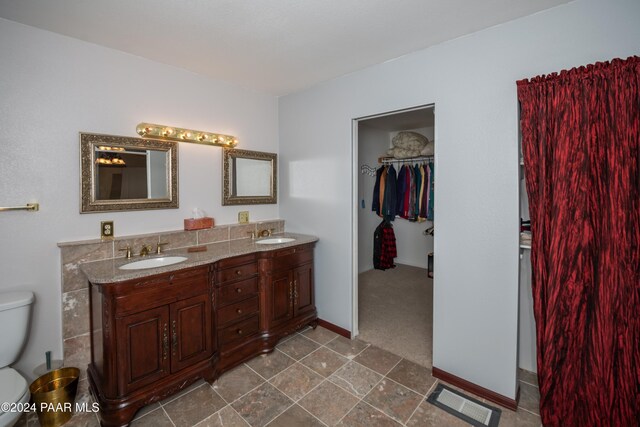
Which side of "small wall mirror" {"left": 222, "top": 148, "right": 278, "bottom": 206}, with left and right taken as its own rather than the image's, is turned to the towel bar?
right

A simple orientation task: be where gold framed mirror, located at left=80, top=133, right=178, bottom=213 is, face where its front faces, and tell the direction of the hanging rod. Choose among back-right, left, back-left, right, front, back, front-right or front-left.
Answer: front-left

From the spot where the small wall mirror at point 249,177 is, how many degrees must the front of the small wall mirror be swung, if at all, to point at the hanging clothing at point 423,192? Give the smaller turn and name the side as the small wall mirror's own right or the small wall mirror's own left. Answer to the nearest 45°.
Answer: approximately 45° to the small wall mirror's own left

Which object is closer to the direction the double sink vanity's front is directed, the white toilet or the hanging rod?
the hanging rod

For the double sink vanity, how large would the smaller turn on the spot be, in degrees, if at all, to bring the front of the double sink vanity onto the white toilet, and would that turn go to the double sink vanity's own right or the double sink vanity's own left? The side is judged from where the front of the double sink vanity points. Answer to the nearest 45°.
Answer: approximately 135° to the double sink vanity's own right

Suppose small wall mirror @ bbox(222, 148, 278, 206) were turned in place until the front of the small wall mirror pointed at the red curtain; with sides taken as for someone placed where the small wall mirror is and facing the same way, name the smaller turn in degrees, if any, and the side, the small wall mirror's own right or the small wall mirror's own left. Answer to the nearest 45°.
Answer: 0° — it already faces it

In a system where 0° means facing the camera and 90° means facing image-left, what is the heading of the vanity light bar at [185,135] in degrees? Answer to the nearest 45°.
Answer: approximately 315°

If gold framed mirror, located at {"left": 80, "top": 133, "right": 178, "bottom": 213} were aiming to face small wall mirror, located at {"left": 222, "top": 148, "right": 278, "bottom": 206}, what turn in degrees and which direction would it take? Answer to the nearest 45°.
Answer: approximately 45° to its left
